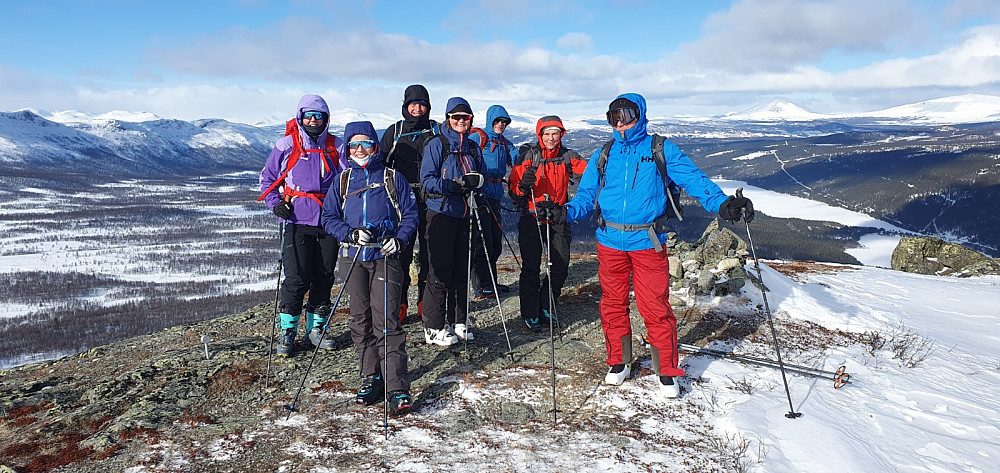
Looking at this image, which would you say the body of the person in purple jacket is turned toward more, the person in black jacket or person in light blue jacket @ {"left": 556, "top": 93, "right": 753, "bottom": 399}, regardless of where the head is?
the person in light blue jacket

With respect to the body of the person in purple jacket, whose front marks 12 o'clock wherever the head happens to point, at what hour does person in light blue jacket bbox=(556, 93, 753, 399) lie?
The person in light blue jacket is roughly at 10 o'clock from the person in purple jacket.

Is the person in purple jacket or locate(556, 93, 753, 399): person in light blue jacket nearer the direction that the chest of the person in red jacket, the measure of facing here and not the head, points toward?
the person in light blue jacket

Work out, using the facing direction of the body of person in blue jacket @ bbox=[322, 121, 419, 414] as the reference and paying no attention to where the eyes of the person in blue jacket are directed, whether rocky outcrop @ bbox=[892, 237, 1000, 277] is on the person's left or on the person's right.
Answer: on the person's left

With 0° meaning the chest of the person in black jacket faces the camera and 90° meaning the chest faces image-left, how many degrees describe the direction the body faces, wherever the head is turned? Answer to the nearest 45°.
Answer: approximately 0°
